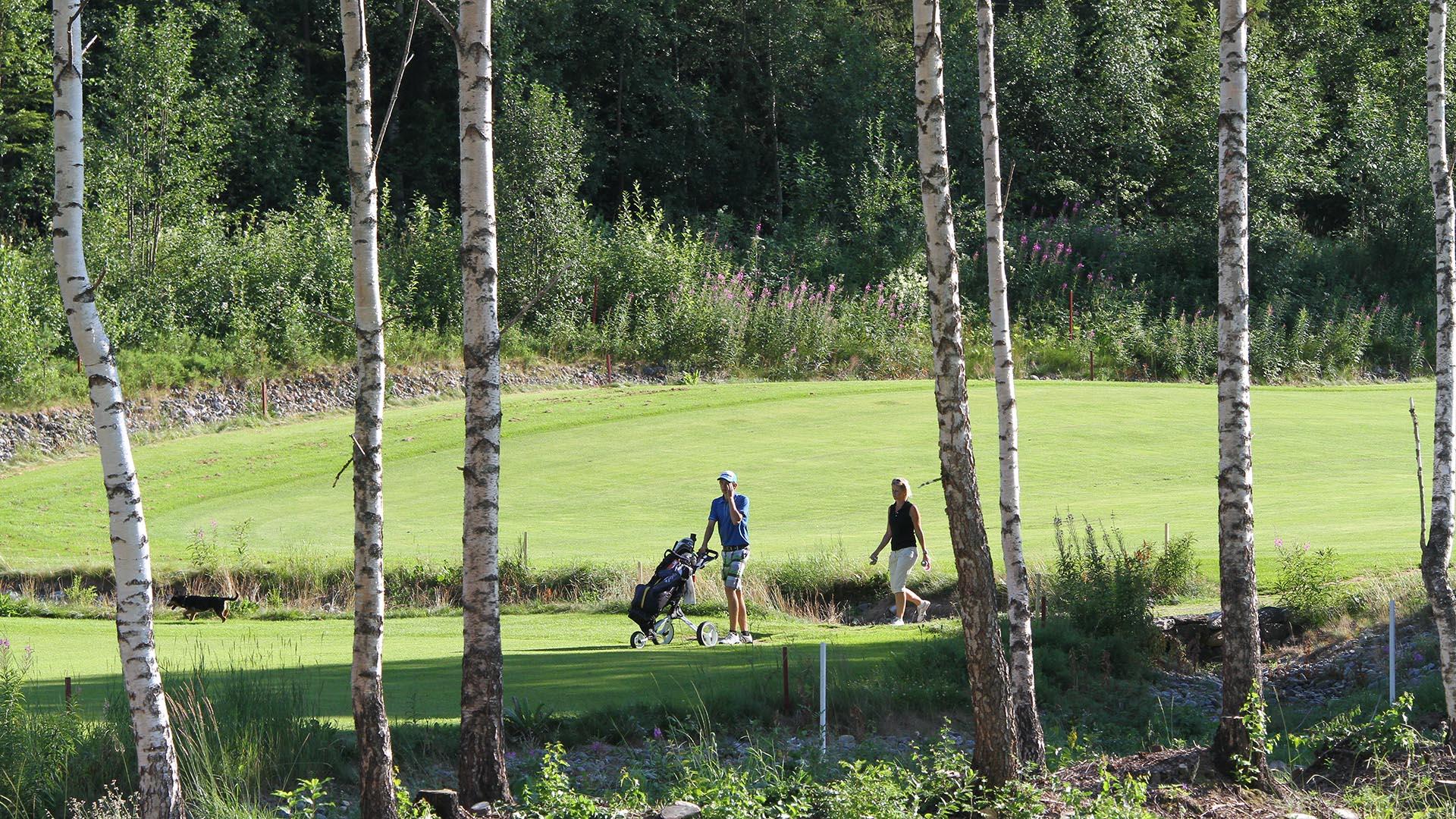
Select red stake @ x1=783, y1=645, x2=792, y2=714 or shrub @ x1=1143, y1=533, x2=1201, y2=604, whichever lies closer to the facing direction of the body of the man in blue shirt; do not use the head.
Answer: the red stake

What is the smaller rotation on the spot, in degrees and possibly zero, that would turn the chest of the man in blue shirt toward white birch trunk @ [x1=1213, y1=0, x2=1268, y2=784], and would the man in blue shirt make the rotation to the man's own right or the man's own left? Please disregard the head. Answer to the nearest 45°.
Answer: approximately 90° to the man's own left

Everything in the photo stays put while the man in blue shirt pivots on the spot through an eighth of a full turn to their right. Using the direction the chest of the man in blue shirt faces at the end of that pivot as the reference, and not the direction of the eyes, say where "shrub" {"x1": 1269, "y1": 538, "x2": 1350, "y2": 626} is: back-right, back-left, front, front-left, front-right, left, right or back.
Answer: back

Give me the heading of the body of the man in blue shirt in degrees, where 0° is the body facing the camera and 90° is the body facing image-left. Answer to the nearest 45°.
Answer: approximately 45°

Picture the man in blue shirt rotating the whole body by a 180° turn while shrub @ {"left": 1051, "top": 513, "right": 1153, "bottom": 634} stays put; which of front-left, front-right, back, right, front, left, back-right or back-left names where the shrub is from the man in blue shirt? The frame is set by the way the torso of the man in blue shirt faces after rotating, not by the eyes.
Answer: front-right
